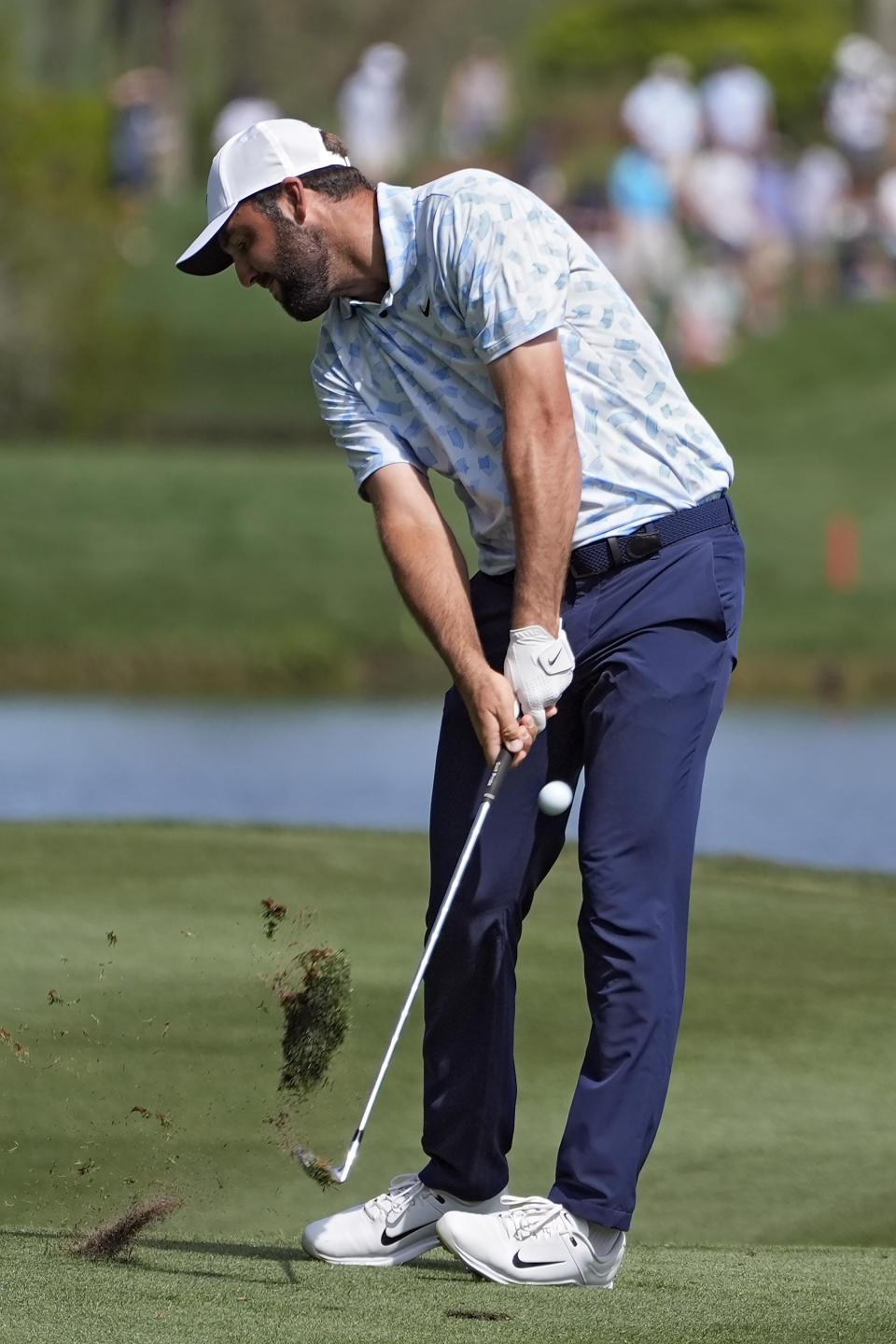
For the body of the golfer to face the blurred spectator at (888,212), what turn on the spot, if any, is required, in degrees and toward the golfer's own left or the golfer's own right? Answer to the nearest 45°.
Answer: approximately 135° to the golfer's own right

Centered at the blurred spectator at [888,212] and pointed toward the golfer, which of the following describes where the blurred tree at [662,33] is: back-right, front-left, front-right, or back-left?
back-right

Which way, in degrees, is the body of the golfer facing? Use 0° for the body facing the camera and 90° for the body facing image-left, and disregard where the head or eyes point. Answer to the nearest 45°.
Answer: approximately 45°

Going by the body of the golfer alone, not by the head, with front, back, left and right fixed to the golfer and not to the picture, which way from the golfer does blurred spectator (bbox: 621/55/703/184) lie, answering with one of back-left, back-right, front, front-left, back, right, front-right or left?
back-right

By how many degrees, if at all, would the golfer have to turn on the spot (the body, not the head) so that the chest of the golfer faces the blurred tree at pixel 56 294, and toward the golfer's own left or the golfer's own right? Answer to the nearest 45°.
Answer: approximately 135° to the golfer's own right

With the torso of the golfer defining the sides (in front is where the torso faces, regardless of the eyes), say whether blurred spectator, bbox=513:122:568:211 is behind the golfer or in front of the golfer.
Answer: behind

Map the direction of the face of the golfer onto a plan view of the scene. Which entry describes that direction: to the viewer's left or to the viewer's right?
to the viewer's left

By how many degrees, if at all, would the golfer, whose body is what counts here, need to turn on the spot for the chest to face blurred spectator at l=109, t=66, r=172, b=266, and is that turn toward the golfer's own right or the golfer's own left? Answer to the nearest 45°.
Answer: approximately 135° to the golfer's own right

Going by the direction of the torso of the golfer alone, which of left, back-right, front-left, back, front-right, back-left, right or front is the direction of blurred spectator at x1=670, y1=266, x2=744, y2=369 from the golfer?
back-right

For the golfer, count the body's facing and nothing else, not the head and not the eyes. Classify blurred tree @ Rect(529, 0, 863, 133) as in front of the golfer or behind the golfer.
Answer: behind
